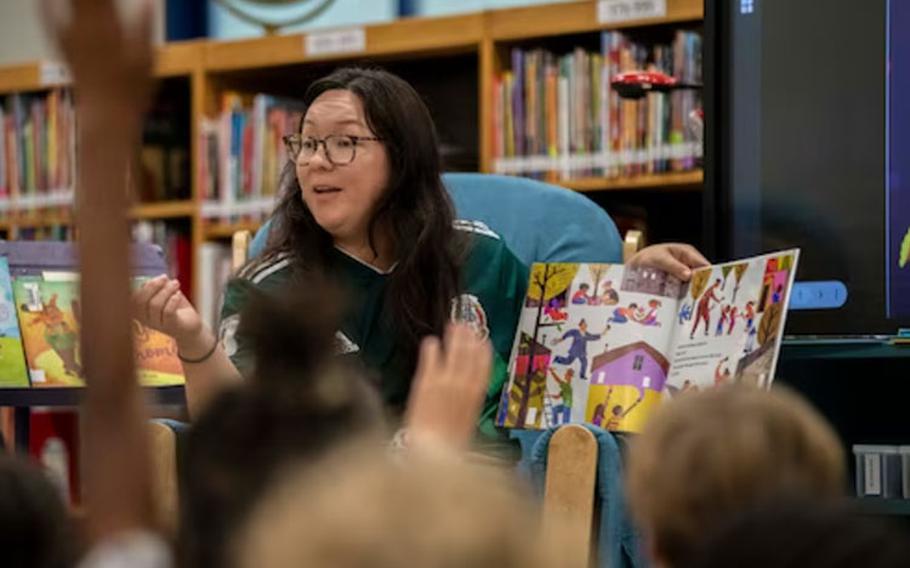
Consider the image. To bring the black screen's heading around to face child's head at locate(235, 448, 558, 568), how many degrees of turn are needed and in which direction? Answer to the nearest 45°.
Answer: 0° — it already faces them

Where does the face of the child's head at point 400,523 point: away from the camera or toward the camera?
away from the camera

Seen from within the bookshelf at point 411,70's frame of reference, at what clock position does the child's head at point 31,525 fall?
The child's head is roughly at 12 o'clock from the bookshelf.

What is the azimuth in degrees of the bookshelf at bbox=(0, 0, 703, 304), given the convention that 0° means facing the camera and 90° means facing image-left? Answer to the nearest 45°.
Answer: approximately 0°

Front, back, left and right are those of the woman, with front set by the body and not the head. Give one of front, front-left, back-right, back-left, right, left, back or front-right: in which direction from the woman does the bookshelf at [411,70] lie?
back-right

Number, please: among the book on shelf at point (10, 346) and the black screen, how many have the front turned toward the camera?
2

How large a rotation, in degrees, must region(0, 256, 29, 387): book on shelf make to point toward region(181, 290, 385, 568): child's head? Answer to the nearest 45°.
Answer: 0° — it already faces them

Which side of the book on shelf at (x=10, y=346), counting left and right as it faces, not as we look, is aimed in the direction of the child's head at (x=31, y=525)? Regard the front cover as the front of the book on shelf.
front

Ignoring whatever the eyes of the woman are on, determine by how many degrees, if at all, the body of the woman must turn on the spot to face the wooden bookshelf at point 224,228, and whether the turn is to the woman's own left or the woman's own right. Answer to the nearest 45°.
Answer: approximately 135° to the woman's own right

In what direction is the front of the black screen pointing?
toward the camera

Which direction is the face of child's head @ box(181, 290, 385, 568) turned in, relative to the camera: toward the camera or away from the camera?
away from the camera

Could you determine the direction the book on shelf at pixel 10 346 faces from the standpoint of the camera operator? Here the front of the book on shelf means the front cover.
facing the viewer

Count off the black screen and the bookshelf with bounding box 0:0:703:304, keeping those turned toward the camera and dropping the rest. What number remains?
2

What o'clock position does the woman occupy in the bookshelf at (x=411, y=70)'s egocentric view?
The woman is roughly at 12 o'clock from the bookshelf.
